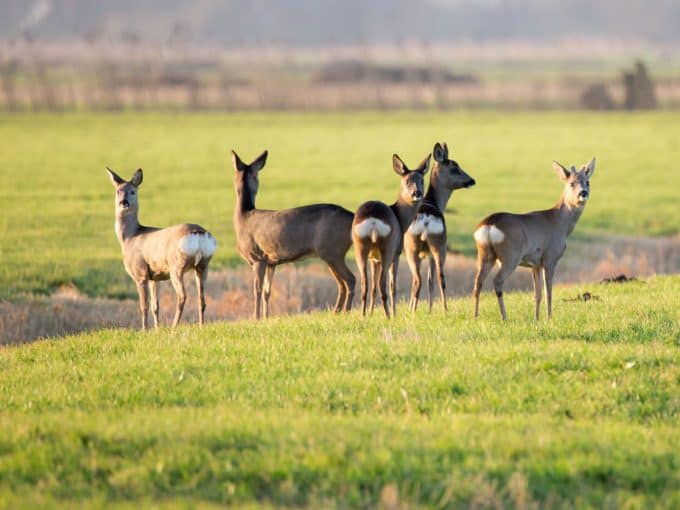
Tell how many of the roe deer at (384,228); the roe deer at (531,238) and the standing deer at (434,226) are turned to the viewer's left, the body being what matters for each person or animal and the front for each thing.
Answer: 0

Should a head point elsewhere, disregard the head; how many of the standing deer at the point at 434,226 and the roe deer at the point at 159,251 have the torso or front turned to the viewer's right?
0

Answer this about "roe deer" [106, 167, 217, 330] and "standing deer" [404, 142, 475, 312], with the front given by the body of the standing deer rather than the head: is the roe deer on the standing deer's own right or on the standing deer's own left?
on the standing deer's own left

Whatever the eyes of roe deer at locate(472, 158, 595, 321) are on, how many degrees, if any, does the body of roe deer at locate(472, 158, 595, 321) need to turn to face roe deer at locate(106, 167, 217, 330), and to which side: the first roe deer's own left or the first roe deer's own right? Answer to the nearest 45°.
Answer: approximately 135° to the first roe deer's own left

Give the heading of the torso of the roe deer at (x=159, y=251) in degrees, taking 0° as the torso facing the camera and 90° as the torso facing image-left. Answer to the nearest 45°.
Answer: approximately 135°

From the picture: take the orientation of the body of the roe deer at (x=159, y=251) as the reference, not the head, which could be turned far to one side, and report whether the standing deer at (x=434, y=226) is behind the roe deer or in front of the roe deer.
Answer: behind

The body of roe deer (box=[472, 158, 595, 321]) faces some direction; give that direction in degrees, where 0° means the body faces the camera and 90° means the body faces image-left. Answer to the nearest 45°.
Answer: approximately 225°

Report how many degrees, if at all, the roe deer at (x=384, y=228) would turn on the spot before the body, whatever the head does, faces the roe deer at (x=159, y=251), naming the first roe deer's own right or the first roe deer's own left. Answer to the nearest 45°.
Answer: approximately 135° to the first roe deer's own left

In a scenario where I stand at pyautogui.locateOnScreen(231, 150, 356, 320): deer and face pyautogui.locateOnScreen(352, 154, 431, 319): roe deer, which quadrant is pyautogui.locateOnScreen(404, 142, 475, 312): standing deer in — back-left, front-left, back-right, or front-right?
front-left

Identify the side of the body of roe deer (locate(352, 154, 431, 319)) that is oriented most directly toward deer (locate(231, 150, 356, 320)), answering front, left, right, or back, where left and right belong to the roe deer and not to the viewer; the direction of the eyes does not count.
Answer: left

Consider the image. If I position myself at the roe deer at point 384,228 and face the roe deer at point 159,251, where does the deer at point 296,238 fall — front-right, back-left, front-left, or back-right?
front-right

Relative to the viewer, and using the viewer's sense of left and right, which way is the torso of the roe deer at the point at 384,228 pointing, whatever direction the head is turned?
facing away from the viewer and to the right of the viewer

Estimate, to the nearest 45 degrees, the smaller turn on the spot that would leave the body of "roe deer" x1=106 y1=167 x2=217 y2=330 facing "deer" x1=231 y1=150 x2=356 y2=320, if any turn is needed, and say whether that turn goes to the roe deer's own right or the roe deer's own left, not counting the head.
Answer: approximately 135° to the roe deer's own right

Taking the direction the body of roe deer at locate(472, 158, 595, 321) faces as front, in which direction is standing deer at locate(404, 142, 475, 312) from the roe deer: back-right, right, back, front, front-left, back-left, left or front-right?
left

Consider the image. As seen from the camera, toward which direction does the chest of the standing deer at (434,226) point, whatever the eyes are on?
away from the camera
